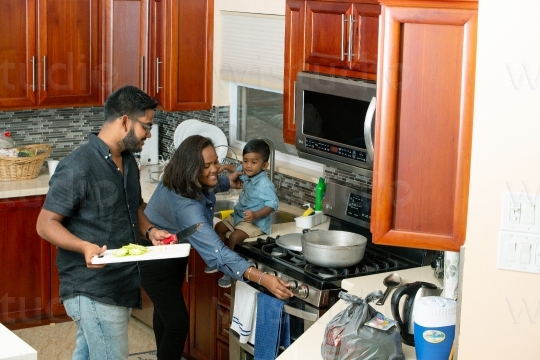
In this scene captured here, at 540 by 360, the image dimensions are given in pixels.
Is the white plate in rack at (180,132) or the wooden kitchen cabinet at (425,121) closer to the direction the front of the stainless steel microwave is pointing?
the wooden kitchen cabinet

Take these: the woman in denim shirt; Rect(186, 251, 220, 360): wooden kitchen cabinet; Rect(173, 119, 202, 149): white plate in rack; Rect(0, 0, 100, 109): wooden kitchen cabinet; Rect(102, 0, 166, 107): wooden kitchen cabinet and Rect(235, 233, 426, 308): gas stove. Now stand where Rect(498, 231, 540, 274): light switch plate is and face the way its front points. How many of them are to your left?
0

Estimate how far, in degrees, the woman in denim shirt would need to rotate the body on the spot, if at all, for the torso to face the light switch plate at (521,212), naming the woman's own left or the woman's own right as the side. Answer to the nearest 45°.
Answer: approximately 45° to the woman's own right

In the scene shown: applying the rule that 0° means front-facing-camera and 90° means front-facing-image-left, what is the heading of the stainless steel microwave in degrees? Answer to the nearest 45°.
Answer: approximately 45°

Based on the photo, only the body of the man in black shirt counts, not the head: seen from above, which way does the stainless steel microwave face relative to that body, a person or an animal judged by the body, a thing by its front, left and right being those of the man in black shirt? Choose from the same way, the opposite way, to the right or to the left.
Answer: to the right

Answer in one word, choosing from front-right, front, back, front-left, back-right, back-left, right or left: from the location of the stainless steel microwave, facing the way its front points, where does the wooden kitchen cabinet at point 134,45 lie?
right

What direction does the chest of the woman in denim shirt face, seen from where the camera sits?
to the viewer's right

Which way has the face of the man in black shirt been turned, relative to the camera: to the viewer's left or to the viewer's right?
to the viewer's right

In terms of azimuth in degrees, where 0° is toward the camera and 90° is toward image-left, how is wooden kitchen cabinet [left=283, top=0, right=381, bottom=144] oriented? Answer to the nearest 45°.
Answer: approximately 45°

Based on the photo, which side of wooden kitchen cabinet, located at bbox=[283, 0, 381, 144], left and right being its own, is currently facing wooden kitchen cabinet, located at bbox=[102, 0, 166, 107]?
right

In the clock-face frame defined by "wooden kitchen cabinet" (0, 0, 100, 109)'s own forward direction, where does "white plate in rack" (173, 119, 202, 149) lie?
The white plate in rack is roughly at 9 o'clock from the wooden kitchen cabinet.

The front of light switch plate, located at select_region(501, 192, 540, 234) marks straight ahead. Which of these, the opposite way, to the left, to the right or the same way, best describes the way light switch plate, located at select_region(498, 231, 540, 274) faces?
the same way

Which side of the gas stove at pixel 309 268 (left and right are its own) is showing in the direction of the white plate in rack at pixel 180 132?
right

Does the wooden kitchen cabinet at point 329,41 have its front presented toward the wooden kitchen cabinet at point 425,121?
no

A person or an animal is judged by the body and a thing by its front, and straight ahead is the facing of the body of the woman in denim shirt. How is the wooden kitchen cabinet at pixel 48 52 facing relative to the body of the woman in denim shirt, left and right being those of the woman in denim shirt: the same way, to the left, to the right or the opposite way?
to the right
